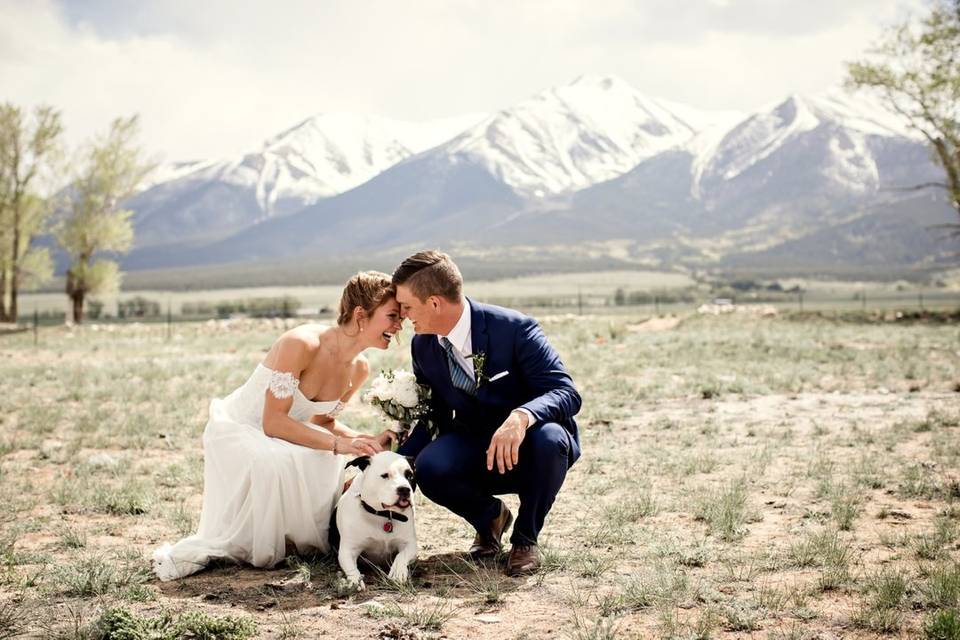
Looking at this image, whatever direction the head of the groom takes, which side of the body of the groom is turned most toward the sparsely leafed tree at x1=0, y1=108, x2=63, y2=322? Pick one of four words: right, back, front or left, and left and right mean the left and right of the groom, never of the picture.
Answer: right

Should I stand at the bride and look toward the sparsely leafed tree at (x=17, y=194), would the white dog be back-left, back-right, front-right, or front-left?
back-right

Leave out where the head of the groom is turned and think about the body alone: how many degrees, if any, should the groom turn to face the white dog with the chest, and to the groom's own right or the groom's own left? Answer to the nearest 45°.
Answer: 0° — they already face it

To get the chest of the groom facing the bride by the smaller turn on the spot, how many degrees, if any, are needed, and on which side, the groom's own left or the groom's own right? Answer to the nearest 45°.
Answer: approximately 45° to the groom's own right

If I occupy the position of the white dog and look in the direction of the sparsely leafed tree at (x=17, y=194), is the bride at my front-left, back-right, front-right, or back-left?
front-left

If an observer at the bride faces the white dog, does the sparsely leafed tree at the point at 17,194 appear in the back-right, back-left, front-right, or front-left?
back-left

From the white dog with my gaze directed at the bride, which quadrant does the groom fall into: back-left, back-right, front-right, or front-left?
back-right

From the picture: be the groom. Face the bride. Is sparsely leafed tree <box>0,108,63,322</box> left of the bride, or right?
right

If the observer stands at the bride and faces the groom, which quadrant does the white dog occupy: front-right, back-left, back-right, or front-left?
front-right

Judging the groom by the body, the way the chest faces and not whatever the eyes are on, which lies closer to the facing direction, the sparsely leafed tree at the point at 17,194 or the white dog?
the white dog
